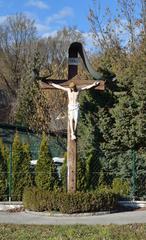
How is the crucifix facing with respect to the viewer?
toward the camera

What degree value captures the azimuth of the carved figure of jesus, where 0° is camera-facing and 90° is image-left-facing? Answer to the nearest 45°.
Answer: approximately 0°

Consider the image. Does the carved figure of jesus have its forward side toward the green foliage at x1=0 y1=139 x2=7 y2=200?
no

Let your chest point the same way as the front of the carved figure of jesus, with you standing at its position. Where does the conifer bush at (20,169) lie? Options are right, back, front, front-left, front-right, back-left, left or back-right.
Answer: back-right

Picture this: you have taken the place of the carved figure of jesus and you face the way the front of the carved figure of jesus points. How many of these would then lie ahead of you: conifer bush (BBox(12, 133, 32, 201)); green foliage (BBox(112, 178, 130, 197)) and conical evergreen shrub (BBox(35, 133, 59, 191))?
0

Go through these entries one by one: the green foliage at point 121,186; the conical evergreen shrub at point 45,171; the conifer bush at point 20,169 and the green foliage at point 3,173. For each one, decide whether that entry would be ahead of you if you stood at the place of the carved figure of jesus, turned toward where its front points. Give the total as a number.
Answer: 0

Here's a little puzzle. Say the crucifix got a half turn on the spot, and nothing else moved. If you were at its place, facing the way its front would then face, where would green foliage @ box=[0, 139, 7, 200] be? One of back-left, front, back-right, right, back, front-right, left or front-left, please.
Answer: front-left

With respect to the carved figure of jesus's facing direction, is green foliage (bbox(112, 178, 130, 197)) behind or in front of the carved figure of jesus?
behind

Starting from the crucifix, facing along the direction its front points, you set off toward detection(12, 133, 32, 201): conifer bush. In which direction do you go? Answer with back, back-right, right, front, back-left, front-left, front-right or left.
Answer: back-right
